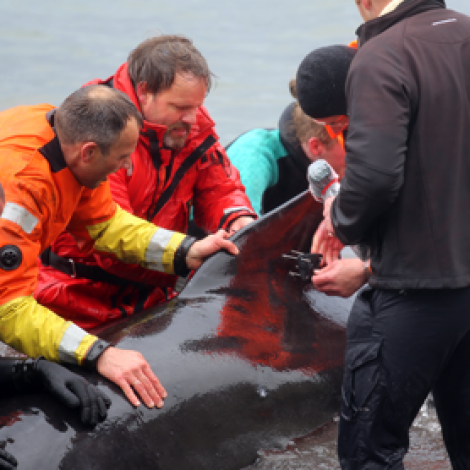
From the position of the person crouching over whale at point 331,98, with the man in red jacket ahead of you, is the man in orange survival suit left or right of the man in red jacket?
left

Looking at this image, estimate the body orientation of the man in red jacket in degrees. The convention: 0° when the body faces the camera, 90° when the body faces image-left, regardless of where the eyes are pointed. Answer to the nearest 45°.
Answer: approximately 315°

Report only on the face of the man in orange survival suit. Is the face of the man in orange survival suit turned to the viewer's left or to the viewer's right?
to the viewer's right

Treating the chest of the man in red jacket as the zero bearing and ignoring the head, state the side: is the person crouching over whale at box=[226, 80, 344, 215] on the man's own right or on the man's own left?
on the man's own left
